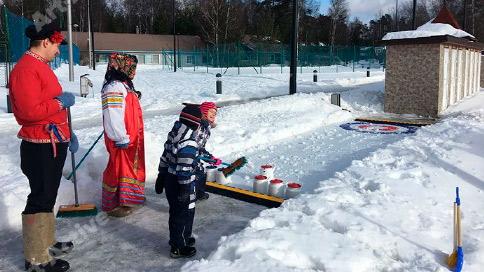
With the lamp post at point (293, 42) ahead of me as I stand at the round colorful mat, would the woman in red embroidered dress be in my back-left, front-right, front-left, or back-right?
back-left

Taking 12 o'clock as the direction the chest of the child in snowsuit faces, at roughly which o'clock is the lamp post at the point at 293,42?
The lamp post is roughly at 11 o'clock from the child in snowsuit.

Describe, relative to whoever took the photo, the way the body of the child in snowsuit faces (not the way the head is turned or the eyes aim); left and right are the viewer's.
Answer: facing away from the viewer and to the right of the viewer

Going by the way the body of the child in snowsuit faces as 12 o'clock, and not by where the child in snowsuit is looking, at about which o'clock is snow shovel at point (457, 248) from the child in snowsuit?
The snow shovel is roughly at 2 o'clock from the child in snowsuit.

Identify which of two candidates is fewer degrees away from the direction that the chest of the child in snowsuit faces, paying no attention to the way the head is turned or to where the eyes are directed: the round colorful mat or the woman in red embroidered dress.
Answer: the round colorful mat

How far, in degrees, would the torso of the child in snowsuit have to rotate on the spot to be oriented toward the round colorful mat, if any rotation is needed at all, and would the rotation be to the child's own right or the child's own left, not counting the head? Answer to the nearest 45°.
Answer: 0° — they already face it
